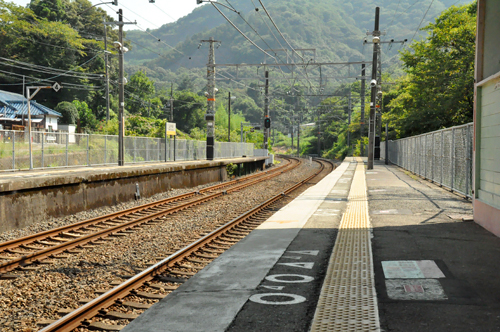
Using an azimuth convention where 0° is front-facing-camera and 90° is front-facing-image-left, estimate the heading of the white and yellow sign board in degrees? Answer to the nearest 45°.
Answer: approximately 0°

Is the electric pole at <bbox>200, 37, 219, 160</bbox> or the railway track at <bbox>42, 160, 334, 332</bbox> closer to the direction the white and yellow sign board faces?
the railway track

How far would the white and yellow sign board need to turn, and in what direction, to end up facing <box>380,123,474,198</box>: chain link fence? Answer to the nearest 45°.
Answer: approximately 45° to its left

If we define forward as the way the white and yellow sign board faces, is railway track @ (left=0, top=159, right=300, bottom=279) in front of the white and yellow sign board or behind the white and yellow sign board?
in front

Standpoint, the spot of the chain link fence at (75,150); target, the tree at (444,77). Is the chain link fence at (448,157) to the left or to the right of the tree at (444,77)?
right

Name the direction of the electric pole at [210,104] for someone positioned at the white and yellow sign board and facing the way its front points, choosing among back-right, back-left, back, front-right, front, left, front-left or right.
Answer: left

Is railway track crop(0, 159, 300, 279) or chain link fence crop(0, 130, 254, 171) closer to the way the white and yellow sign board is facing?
the railway track

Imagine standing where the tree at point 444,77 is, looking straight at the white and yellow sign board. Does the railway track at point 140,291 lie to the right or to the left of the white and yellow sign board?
left

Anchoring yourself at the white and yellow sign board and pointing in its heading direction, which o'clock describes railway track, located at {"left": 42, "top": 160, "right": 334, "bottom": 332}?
The railway track is roughly at 12 o'clock from the white and yellow sign board.

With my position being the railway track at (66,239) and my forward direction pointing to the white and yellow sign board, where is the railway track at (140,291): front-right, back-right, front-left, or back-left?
back-right

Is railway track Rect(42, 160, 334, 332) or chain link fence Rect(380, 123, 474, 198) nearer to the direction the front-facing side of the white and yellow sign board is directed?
the railway track

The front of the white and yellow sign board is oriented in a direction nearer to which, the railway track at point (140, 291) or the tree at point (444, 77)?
the railway track
